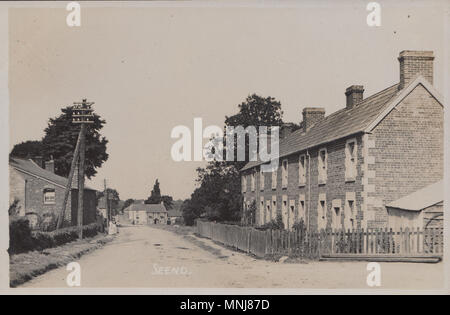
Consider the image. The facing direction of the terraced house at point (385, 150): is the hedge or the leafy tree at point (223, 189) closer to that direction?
the hedge

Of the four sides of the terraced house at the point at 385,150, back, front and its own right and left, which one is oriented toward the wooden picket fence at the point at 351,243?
left

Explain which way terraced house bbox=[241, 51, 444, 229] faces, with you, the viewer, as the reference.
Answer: facing the viewer and to the left of the viewer

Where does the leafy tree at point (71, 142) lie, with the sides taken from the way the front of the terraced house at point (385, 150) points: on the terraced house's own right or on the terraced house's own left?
on the terraced house's own right

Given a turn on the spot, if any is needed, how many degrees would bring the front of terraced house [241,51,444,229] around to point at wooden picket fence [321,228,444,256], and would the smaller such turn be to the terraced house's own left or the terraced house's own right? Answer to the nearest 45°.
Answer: approximately 45° to the terraced house's own left
